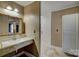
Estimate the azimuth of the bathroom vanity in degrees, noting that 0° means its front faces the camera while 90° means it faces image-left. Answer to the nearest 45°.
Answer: approximately 315°

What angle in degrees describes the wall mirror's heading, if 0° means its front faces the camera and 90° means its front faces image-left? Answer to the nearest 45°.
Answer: approximately 315°
